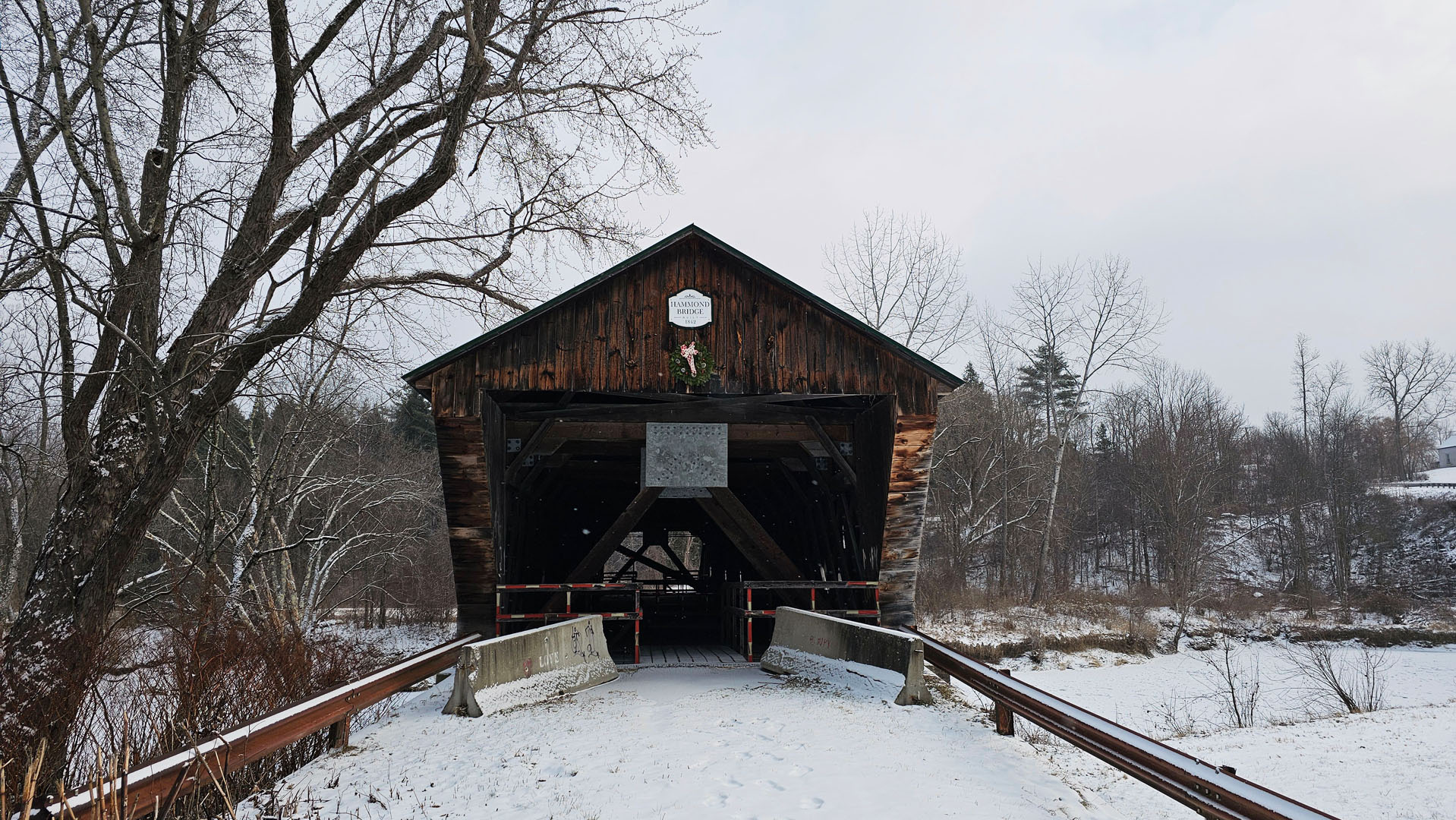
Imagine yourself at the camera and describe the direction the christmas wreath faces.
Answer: facing the viewer

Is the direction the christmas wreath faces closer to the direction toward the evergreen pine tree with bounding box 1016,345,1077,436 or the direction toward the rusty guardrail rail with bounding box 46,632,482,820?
the rusty guardrail rail

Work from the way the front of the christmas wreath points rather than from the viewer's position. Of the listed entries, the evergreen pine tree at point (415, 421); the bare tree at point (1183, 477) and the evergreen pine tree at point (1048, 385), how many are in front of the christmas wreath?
0

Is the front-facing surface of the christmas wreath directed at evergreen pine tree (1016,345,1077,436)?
no

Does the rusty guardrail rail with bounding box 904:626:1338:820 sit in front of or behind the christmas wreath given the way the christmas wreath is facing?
in front

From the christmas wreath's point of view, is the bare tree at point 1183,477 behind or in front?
behind
